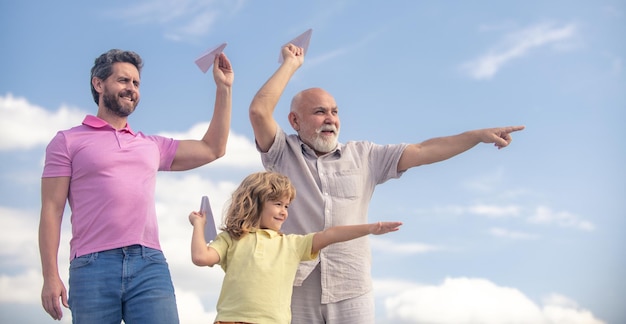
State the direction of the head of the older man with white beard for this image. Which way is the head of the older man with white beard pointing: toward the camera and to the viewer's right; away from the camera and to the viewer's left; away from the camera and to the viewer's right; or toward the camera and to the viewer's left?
toward the camera and to the viewer's right

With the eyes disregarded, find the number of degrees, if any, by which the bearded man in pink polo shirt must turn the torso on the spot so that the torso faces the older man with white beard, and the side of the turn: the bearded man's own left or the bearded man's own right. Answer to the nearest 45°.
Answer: approximately 45° to the bearded man's own left

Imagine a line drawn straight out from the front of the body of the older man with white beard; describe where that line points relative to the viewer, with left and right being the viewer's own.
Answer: facing the viewer

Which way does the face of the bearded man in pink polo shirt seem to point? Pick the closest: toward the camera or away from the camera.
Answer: toward the camera

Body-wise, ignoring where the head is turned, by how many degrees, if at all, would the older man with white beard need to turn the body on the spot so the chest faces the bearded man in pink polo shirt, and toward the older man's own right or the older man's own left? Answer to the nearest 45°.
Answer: approximately 45° to the older man's own right

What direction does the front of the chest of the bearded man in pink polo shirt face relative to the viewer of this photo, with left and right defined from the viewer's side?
facing the viewer and to the right of the viewer

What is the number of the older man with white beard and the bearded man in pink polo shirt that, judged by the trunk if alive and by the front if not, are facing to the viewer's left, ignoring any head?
0
